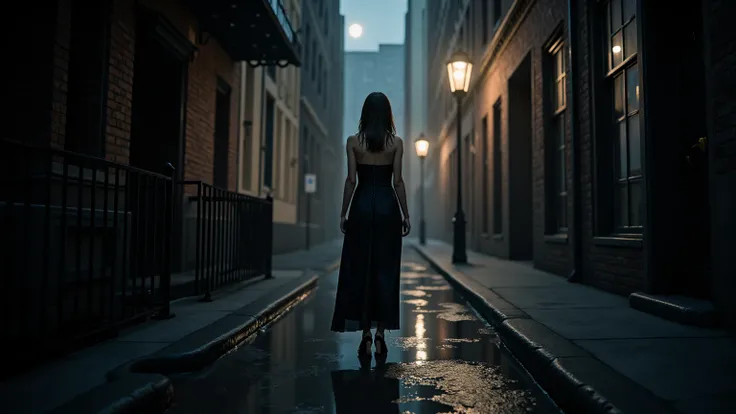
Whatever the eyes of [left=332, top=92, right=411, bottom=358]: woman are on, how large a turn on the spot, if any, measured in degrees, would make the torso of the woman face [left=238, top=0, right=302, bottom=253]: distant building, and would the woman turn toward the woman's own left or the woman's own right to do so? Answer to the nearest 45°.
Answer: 0° — they already face it

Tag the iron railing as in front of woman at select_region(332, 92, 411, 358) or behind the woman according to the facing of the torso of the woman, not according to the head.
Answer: in front

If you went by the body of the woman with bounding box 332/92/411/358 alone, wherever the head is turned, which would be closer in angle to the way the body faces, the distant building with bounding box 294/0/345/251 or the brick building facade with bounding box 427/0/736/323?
the distant building

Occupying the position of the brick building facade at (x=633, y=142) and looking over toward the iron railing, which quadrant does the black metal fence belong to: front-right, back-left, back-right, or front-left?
front-left

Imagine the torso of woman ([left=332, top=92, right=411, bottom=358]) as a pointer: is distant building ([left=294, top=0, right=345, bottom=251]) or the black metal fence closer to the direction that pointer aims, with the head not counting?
the distant building

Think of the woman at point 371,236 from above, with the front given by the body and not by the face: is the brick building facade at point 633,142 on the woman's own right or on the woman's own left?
on the woman's own right

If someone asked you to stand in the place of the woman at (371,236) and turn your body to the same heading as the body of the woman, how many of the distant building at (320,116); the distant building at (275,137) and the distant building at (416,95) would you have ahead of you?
3

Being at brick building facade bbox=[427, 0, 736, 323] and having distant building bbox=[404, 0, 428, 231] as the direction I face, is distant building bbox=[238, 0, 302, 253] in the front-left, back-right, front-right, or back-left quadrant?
front-left

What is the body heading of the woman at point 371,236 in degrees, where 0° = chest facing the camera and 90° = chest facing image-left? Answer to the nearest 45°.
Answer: approximately 180°

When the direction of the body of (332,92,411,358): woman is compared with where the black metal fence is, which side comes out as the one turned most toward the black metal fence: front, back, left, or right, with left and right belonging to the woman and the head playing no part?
left

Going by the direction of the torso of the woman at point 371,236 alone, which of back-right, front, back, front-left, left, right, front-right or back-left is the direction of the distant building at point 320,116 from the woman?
front

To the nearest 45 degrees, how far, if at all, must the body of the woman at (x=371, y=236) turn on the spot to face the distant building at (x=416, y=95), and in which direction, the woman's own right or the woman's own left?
0° — they already face it

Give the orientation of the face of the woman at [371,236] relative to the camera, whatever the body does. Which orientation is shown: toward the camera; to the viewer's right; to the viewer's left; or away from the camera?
away from the camera
